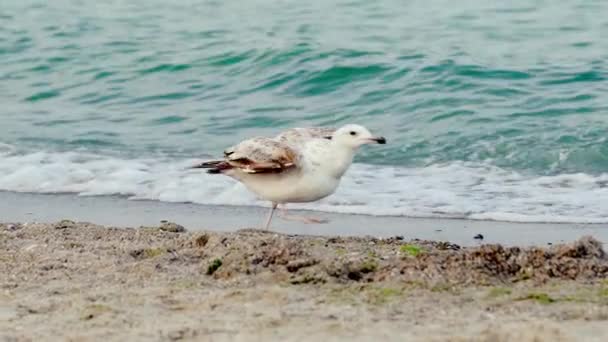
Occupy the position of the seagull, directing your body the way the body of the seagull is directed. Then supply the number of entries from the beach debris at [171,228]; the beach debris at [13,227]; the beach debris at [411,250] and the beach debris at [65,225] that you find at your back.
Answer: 3

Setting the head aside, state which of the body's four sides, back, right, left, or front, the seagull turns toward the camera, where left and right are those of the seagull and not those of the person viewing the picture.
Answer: right

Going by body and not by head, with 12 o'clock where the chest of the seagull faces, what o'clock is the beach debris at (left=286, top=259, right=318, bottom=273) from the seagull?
The beach debris is roughly at 3 o'clock from the seagull.

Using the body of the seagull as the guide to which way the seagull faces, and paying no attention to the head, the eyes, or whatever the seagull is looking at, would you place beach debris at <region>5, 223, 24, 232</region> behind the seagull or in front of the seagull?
behind

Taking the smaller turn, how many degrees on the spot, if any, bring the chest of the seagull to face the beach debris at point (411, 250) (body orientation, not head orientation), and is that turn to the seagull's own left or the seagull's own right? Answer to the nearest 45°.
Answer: approximately 45° to the seagull's own right

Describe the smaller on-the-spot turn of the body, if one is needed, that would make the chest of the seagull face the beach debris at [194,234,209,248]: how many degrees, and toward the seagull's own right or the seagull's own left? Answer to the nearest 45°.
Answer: approximately 135° to the seagull's own right

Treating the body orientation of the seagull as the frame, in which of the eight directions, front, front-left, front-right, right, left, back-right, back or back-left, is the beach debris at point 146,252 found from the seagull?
back-right

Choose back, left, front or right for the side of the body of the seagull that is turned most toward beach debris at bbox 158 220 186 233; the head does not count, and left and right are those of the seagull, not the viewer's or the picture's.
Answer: back

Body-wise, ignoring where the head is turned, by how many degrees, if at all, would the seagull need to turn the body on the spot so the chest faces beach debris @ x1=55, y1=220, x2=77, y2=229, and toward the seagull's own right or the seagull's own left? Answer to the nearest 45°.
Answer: approximately 180°
